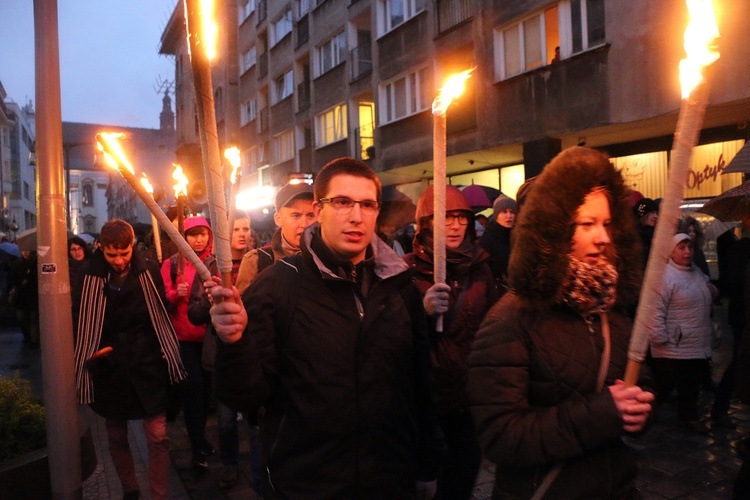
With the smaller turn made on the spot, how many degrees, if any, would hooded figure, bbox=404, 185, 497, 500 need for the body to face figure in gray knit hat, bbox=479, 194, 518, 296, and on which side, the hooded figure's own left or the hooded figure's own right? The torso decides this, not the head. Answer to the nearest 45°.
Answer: approximately 180°

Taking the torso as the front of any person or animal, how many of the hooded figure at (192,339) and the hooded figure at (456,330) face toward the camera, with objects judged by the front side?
2

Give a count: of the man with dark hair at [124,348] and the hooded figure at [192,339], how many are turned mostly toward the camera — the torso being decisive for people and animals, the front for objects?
2

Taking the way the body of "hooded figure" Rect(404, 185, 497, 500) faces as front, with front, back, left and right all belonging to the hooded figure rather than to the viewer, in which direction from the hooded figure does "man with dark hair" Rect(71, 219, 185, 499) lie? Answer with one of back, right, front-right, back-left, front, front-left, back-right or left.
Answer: right

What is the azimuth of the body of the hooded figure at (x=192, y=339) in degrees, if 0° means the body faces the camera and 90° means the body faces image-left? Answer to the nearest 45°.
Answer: approximately 0°

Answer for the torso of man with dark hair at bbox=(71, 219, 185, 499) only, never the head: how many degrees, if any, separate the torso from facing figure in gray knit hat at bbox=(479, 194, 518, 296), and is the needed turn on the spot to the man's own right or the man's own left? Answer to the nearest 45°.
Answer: approximately 90° to the man's own left

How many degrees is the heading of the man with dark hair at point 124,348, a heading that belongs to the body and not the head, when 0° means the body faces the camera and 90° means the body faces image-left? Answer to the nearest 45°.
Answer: approximately 0°

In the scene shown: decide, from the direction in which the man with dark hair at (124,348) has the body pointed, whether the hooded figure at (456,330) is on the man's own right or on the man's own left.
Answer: on the man's own left

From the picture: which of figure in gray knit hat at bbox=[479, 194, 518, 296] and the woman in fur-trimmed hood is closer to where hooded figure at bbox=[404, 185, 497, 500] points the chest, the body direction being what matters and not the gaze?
the woman in fur-trimmed hood

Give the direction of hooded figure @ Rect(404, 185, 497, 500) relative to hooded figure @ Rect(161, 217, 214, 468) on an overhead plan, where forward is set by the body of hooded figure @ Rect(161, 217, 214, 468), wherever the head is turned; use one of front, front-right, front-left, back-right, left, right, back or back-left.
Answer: front-left
